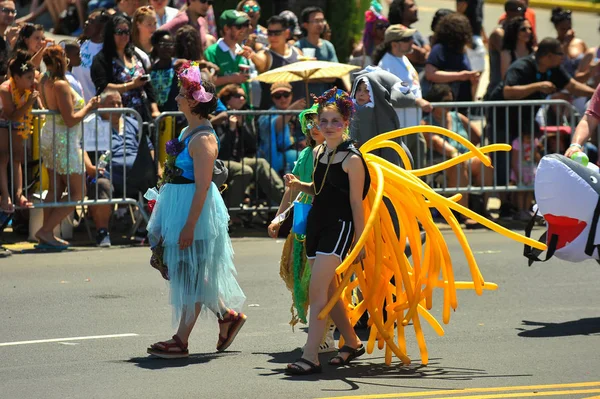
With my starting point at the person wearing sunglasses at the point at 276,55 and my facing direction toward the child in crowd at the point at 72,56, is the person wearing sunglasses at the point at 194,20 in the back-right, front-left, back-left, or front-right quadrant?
front-right

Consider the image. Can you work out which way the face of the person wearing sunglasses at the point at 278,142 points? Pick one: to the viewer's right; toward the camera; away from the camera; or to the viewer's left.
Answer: toward the camera

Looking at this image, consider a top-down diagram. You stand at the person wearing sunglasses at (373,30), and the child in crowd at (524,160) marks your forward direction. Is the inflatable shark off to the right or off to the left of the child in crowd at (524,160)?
right

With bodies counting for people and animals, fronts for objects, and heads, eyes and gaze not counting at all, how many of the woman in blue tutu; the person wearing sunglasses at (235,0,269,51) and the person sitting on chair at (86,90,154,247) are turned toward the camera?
2

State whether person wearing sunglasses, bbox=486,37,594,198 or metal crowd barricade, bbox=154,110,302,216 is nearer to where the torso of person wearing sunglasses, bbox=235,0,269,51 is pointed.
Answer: the metal crowd barricade

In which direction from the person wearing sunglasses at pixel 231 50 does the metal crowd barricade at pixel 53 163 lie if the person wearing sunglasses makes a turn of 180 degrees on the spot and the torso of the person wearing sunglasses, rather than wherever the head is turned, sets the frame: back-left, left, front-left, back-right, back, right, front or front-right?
left

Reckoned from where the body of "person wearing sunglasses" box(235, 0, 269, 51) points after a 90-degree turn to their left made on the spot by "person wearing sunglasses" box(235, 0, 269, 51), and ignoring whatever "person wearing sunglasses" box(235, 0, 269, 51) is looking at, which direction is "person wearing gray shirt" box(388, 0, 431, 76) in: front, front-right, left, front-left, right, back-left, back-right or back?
front

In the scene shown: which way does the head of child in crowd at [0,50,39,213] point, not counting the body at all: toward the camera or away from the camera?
toward the camera

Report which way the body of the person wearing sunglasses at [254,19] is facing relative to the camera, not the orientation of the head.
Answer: toward the camera

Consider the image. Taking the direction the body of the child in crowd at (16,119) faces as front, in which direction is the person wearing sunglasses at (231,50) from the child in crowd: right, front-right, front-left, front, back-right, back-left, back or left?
left

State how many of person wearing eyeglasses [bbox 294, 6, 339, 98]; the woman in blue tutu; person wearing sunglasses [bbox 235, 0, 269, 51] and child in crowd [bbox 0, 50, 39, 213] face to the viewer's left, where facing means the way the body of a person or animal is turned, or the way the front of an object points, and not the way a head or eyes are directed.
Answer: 1

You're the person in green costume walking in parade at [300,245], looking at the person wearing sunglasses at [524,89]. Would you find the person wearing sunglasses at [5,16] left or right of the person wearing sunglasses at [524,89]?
left

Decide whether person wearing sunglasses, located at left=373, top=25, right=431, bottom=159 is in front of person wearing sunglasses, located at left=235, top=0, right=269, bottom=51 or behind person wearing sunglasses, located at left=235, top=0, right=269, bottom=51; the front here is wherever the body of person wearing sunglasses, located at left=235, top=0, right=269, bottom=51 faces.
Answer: in front

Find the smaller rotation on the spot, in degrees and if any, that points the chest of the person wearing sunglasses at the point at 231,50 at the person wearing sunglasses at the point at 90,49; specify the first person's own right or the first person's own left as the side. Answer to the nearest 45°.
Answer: approximately 90° to the first person's own right

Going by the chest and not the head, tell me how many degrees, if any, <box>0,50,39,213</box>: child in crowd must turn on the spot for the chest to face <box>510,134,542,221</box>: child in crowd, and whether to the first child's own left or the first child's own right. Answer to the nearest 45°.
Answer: approximately 45° to the first child's own left

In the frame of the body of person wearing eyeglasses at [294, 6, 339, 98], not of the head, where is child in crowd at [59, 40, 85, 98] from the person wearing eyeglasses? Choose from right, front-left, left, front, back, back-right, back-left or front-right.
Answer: right

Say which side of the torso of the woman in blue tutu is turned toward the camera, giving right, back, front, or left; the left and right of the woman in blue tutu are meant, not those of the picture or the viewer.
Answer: left

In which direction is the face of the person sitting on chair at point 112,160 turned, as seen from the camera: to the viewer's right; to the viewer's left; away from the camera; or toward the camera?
toward the camera

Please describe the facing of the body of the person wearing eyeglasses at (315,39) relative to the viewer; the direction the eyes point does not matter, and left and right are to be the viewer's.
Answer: facing the viewer and to the right of the viewer
